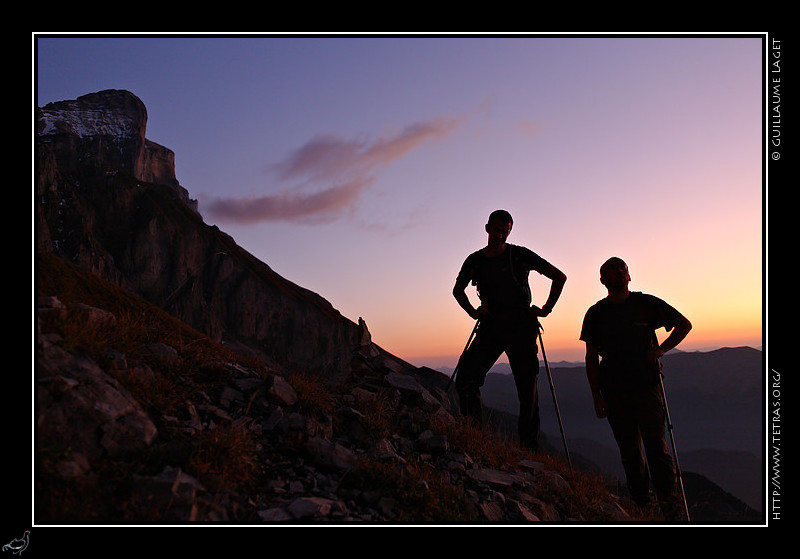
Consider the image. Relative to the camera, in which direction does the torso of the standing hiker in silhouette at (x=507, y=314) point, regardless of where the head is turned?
toward the camera

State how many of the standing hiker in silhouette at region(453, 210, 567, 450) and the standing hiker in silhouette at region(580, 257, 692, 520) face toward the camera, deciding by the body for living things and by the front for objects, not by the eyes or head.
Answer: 2

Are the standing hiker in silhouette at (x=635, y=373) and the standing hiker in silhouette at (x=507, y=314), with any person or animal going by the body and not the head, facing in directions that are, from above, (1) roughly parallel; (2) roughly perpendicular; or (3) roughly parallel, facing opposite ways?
roughly parallel
